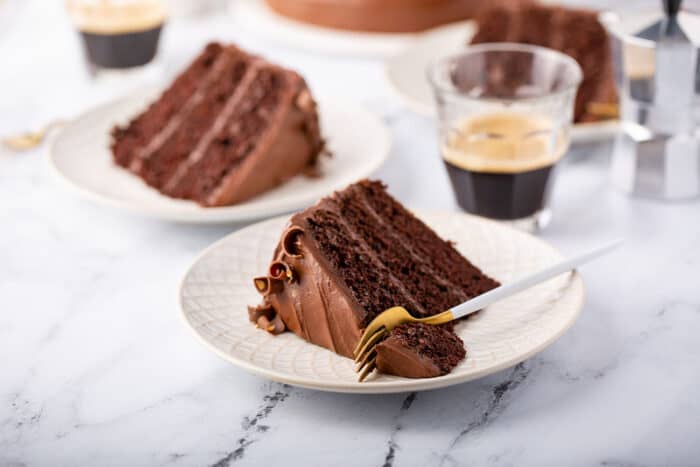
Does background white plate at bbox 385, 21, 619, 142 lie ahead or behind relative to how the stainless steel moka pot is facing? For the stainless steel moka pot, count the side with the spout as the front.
ahead

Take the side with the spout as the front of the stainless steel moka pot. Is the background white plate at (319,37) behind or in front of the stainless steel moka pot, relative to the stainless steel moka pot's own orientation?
in front

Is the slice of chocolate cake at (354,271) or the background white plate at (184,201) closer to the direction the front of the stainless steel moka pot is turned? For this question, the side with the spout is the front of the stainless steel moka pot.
the background white plate

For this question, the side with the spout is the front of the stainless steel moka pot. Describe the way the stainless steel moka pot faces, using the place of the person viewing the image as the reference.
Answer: facing to the left of the viewer

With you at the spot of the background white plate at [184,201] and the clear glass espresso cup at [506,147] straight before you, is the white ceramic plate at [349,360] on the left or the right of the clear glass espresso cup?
right

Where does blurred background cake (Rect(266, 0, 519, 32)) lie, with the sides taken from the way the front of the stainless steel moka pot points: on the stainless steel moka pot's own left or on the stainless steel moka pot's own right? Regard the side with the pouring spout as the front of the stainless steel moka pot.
on the stainless steel moka pot's own right

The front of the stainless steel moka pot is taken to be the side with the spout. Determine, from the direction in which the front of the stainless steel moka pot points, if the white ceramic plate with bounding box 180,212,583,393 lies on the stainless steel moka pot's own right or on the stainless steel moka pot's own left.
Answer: on the stainless steel moka pot's own left

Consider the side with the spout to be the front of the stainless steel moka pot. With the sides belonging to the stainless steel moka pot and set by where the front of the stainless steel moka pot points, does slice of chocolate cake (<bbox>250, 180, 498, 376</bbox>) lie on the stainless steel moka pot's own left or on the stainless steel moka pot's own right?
on the stainless steel moka pot's own left

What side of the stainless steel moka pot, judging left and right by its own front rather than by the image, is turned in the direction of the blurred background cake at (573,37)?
right

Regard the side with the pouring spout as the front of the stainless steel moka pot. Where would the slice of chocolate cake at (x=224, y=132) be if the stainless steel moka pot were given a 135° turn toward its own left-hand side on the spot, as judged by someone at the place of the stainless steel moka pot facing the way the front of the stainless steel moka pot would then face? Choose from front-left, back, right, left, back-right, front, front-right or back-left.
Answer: back-right

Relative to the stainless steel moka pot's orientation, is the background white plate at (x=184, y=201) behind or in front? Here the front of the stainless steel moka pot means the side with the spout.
in front
